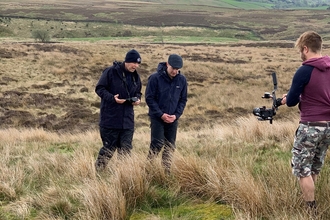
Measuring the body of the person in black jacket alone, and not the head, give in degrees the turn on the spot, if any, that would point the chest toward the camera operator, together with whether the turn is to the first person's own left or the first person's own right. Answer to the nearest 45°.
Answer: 0° — they already face them

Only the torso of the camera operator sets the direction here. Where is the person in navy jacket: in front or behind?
in front

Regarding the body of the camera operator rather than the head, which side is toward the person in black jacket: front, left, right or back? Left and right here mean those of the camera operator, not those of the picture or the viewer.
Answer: front

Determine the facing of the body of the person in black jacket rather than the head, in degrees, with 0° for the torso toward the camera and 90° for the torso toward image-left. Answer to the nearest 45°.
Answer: approximately 315°

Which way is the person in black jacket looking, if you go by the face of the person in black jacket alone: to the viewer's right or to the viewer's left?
to the viewer's right

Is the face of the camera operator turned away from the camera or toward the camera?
away from the camera

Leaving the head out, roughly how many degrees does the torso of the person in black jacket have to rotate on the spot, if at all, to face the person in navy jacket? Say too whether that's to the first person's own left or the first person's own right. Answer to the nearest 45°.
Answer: approximately 45° to the first person's own left

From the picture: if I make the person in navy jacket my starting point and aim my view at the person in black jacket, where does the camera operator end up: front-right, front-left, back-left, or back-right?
back-left

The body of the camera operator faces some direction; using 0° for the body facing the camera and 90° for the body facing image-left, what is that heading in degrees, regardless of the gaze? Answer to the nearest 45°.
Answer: approximately 135°

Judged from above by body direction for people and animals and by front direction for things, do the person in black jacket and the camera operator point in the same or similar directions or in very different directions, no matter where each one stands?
very different directions

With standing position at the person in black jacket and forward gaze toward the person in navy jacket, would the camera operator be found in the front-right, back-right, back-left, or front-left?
front-right
